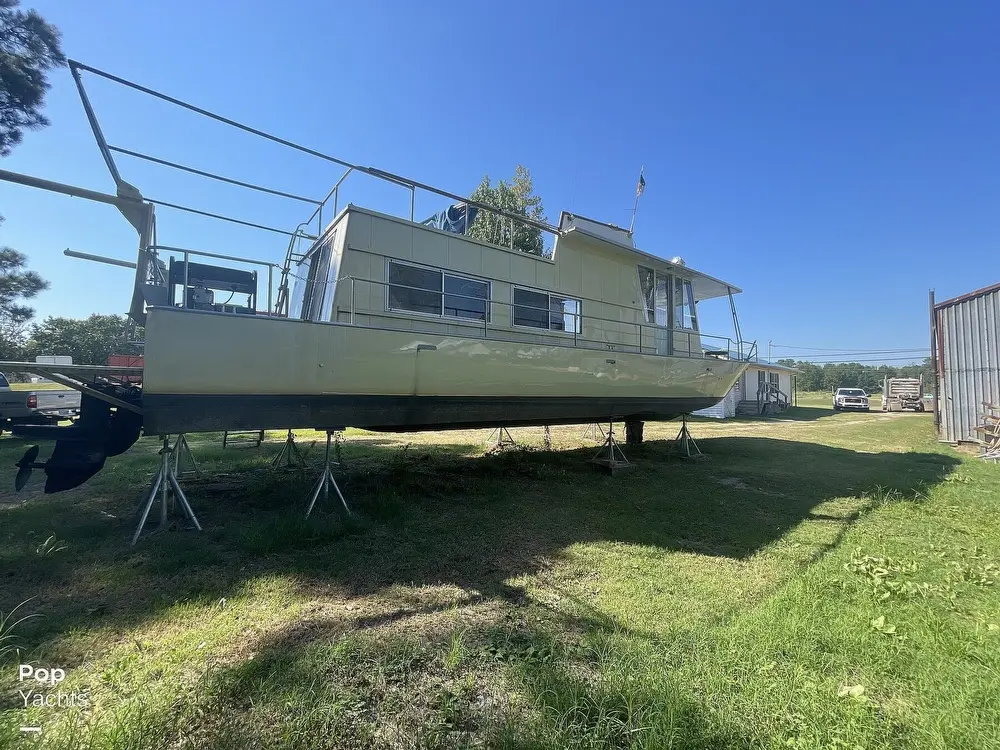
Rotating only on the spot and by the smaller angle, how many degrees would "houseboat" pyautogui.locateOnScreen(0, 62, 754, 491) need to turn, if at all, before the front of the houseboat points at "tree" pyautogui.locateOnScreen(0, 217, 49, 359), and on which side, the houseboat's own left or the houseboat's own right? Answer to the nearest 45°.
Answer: approximately 90° to the houseboat's own left

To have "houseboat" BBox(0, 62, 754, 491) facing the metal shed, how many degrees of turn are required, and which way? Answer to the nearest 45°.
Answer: approximately 45° to its right

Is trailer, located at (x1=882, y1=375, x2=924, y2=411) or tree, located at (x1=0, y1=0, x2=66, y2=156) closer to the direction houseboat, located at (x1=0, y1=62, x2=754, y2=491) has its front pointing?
the trailer

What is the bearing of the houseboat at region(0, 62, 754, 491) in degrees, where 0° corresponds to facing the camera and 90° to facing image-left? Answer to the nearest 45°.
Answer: approximately 225°

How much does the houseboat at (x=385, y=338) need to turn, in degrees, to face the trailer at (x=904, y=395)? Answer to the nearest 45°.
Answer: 0° — it already faces it

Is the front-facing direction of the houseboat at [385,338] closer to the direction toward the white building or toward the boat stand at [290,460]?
the white building

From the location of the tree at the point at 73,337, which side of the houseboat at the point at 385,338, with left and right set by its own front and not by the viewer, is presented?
left

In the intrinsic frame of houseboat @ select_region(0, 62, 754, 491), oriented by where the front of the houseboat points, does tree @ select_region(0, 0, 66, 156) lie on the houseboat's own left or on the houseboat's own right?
on the houseboat's own left

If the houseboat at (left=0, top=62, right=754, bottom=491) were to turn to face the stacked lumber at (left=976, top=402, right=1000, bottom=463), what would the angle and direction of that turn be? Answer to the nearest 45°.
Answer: approximately 45° to its right

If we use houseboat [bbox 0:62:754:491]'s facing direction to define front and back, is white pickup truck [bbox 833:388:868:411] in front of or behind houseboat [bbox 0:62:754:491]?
in front

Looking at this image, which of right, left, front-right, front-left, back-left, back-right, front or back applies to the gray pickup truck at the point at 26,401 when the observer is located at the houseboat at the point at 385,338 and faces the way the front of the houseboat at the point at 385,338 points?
left
